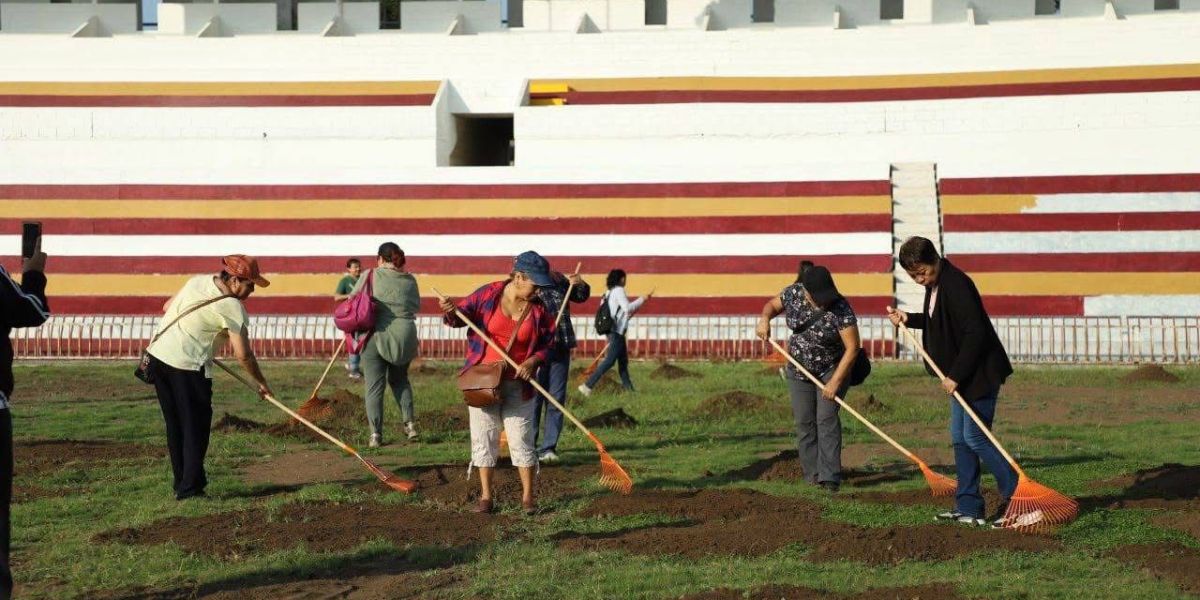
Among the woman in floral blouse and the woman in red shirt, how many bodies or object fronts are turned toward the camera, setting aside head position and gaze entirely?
2

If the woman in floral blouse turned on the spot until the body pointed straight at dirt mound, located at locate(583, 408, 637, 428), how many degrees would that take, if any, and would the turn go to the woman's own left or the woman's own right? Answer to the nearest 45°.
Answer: approximately 135° to the woman's own right

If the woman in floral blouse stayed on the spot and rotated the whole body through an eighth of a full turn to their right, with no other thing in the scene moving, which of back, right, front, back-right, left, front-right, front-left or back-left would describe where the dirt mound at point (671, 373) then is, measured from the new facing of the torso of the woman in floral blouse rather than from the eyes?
back-right

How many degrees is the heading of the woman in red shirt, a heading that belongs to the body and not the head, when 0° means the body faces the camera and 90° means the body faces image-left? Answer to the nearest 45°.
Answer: approximately 0°

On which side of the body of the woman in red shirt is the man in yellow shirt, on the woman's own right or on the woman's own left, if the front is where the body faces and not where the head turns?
on the woman's own right

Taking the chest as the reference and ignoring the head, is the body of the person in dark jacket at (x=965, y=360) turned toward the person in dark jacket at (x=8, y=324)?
yes

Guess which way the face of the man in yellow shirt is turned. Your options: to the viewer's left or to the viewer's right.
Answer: to the viewer's right

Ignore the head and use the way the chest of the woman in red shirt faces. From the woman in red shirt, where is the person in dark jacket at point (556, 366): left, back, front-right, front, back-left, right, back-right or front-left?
back

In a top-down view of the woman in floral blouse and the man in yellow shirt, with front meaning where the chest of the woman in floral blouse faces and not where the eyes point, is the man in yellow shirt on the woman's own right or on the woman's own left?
on the woman's own right
